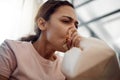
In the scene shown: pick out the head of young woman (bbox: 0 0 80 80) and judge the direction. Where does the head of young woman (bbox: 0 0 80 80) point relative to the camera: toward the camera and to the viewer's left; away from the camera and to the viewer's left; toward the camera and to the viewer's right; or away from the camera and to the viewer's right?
toward the camera and to the viewer's right

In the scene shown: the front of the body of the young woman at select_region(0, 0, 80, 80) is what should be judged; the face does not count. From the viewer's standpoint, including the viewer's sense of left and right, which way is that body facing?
facing the viewer and to the right of the viewer
